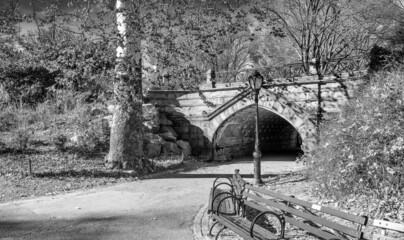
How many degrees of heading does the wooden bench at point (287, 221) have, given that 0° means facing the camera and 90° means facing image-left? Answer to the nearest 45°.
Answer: approximately 45°

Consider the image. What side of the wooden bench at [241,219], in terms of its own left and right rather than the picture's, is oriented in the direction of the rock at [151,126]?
right

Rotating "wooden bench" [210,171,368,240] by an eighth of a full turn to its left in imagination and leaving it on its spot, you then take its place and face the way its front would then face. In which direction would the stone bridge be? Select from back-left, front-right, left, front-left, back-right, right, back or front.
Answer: back

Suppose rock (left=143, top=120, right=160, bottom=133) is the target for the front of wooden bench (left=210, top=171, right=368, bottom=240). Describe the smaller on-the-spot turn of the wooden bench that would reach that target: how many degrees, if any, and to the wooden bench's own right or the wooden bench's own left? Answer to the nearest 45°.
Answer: approximately 90° to the wooden bench's own right

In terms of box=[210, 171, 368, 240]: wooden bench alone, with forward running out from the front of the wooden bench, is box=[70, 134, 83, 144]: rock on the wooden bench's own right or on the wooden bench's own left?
on the wooden bench's own right

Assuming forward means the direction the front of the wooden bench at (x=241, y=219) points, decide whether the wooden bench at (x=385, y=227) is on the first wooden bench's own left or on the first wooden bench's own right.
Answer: on the first wooden bench's own left

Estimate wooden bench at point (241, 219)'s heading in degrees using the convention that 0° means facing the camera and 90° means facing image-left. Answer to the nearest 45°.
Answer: approximately 45°

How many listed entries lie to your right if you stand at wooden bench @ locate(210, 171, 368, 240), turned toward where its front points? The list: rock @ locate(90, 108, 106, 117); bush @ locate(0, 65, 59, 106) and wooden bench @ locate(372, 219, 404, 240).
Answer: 2
